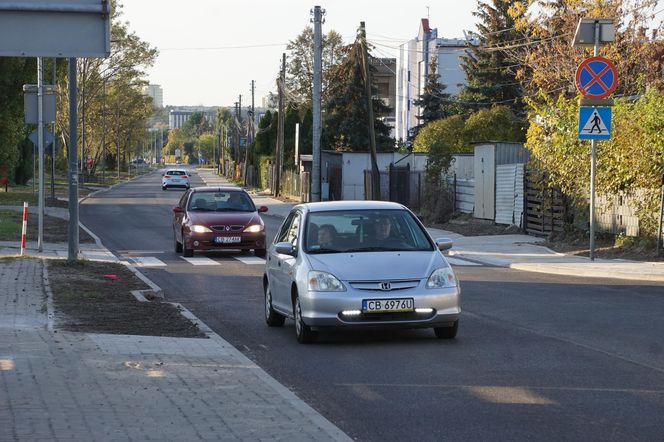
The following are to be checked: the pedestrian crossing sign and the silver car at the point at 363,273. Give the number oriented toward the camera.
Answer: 2

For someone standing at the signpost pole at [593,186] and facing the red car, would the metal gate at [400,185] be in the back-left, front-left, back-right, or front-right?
front-right

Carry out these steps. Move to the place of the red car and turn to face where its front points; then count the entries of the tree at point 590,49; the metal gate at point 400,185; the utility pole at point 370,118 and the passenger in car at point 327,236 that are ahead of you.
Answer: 1

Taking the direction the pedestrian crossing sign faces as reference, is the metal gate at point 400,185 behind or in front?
behind

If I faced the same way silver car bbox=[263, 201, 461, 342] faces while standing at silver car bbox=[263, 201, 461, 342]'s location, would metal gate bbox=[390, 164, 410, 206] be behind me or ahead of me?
behind

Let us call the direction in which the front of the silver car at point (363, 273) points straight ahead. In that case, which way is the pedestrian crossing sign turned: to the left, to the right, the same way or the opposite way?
the same way

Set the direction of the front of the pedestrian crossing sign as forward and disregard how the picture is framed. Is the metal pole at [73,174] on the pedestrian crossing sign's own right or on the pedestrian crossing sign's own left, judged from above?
on the pedestrian crossing sign's own right

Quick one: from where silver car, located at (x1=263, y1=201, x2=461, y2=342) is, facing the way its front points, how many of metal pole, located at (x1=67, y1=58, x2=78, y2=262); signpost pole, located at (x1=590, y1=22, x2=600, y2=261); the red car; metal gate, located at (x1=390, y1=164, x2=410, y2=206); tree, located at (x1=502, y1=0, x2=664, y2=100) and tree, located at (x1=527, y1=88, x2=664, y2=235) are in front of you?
0

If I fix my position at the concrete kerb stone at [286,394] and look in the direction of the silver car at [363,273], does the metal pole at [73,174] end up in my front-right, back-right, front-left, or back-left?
front-left

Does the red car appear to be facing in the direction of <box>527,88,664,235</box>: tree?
no

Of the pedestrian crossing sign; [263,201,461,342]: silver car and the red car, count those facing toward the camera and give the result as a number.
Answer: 3

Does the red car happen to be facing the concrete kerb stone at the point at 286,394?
yes

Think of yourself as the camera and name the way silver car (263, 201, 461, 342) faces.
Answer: facing the viewer

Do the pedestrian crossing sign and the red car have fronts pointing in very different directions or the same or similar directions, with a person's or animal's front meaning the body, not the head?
same or similar directions

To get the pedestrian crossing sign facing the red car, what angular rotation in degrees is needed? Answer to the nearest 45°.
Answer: approximately 90° to its right

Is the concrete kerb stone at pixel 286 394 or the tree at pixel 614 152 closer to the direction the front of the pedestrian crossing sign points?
the concrete kerb stone

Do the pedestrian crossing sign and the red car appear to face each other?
no

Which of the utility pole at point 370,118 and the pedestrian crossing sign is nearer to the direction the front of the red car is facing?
the pedestrian crossing sign

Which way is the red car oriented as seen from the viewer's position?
toward the camera

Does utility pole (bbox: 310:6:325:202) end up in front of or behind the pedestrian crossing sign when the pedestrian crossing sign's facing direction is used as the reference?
behind

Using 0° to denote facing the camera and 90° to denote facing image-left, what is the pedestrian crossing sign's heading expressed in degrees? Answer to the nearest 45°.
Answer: approximately 0°
